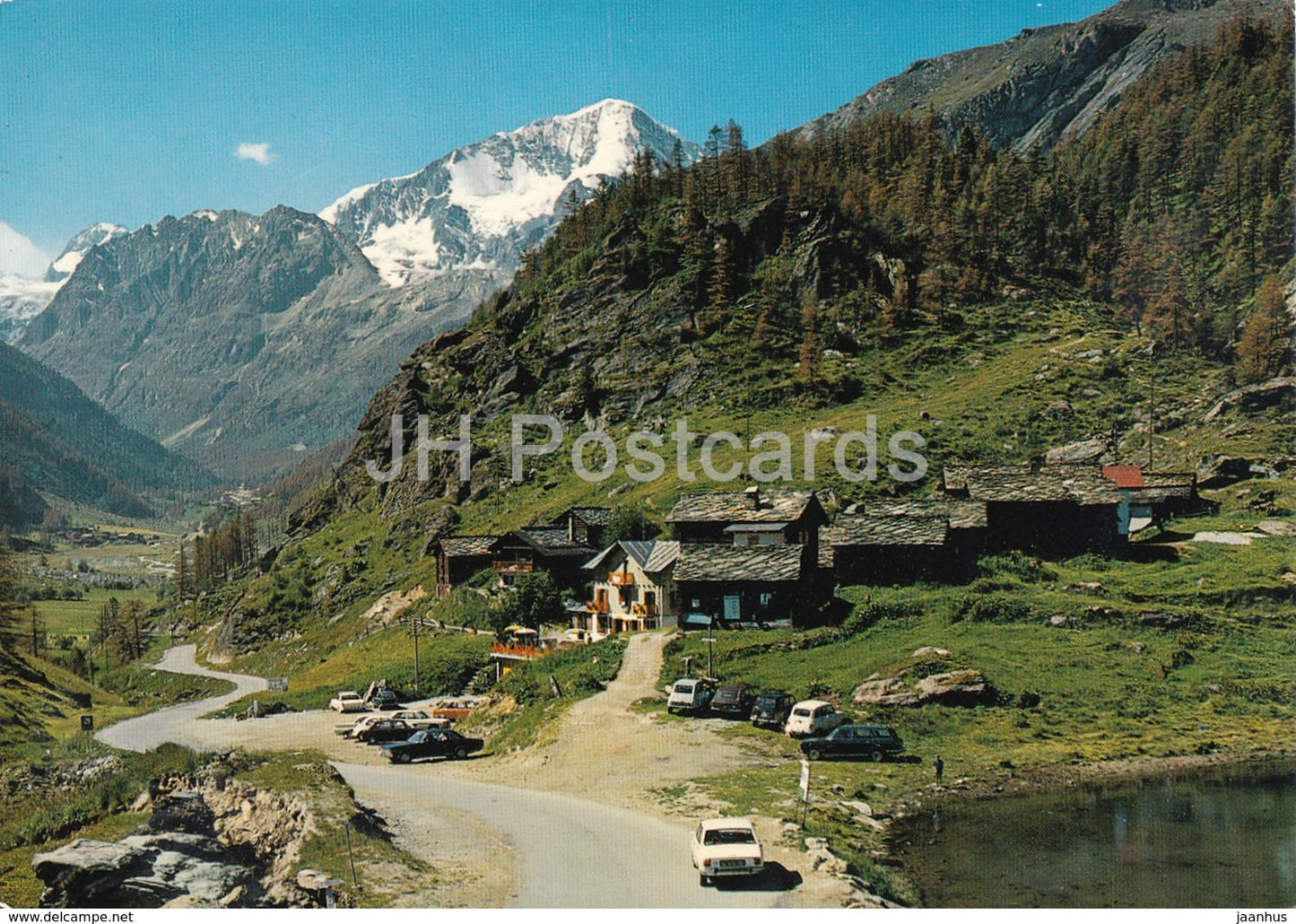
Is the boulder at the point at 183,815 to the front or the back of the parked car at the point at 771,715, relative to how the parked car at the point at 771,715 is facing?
to the front

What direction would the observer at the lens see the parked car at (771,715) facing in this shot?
facing the viewer and to the left of the viewer

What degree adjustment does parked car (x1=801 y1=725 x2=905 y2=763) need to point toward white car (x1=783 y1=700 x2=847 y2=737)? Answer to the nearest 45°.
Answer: approximately 45° to its right

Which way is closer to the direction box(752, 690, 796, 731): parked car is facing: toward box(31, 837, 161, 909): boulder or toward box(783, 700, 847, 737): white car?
the boulder

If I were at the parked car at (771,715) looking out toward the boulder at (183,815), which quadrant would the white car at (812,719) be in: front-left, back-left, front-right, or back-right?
back-left

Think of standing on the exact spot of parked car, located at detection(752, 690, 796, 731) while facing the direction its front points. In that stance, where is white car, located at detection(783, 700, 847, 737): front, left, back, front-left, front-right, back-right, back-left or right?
left

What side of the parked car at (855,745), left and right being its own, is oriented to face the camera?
left
